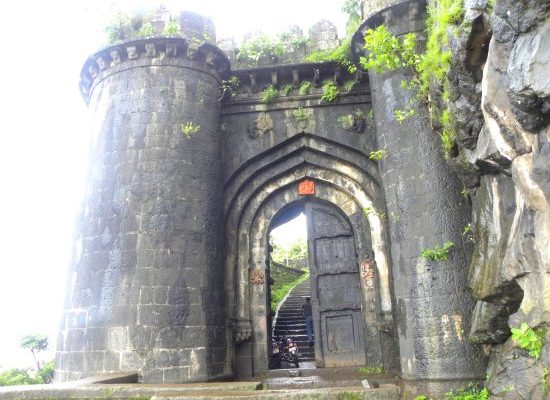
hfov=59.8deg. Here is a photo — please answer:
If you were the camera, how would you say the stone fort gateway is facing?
facing the viewer

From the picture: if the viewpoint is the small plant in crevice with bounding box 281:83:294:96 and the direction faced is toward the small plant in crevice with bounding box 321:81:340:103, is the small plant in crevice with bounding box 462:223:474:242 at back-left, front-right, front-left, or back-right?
front-right

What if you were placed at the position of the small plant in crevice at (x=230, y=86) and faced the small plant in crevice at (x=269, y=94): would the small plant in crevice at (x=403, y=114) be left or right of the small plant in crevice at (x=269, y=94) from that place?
right

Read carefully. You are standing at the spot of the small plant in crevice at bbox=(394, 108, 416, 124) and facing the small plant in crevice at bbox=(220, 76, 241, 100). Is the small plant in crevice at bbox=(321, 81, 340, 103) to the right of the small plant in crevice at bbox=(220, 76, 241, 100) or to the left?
right
